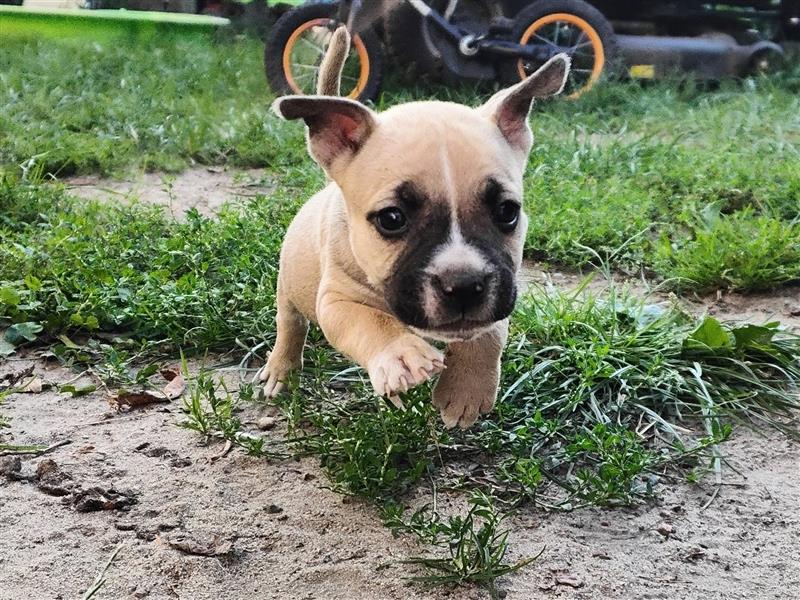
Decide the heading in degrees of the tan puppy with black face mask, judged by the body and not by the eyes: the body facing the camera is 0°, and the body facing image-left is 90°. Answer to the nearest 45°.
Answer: approximately 315°

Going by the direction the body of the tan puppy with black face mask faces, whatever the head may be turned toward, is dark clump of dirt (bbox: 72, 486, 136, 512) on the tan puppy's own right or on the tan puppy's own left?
on the tan puppy's own right

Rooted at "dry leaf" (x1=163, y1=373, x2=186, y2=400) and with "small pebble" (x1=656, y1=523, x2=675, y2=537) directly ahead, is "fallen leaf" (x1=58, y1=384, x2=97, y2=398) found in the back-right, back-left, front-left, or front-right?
back-right

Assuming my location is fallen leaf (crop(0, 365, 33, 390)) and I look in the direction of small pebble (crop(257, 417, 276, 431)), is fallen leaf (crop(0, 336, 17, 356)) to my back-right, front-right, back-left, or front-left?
back-left

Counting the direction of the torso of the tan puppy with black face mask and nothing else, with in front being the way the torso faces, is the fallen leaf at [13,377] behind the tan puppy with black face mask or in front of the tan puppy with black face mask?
behind
